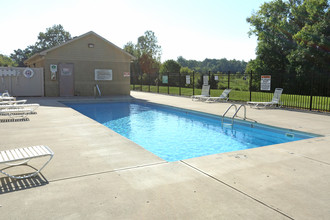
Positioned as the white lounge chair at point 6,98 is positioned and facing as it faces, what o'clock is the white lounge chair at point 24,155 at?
the white lounge chair at point 24,155 is roughly at 3 o'clock from the white lounge chair at point 6,98.

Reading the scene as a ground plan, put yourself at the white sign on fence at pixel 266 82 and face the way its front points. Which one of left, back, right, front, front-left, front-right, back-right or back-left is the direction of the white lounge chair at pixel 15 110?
front-right

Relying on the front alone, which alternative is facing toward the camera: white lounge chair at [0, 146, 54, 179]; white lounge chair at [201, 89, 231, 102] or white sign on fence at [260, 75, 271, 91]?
the white sign on fence

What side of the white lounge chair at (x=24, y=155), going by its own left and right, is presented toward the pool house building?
left

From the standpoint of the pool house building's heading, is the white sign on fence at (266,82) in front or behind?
in front

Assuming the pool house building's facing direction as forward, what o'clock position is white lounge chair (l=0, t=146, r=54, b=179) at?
The white lounge chair is roughly at 12 o'clock from the pool house building.

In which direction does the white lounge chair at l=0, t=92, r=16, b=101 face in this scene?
to the viewer's right

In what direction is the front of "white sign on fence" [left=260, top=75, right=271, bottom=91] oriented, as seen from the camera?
facing the viewer

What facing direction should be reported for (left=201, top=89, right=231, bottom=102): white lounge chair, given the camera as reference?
facing to the left of the viewer

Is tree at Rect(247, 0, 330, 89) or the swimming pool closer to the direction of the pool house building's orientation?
the swimming pool

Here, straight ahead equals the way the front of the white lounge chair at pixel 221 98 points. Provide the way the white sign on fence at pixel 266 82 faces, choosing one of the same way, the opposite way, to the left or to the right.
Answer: to the left

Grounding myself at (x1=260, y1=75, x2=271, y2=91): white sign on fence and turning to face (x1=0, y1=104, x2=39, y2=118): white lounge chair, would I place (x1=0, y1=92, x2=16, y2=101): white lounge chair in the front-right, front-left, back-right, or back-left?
front-right

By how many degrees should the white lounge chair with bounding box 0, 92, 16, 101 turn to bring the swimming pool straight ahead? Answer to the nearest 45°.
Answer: approximately 45° to its right

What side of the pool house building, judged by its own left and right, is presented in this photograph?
front

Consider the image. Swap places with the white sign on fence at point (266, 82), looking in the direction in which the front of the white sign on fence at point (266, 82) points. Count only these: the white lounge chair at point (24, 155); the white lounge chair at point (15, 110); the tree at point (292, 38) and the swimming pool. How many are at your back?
1
